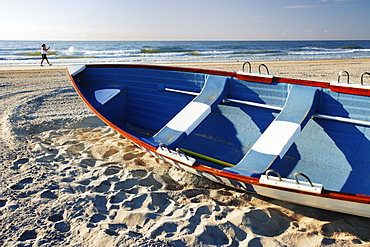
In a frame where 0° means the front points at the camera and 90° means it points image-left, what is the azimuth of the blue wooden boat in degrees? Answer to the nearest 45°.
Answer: approximately 135°
